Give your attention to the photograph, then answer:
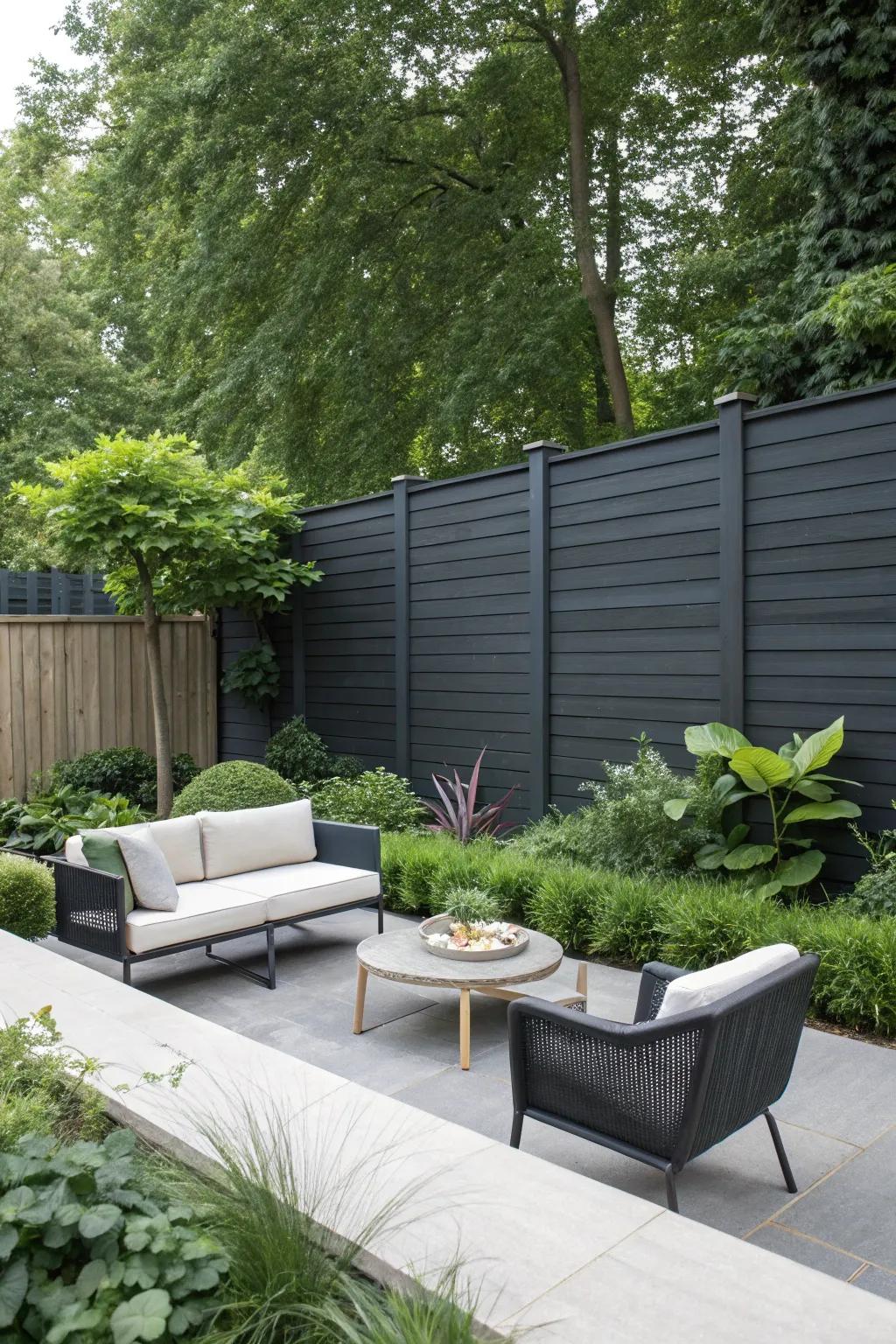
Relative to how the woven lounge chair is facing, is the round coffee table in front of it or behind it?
in front

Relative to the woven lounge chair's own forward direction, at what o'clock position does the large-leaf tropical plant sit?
The large-leaf tropical plant is roughly at 2 o'clock from the woven lounge chair.

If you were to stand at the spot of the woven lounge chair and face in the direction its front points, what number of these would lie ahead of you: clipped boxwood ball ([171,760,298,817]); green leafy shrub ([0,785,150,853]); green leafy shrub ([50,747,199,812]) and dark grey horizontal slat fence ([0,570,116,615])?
4

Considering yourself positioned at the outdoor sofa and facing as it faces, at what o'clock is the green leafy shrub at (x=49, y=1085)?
The green leafy shrub is roughly at 2 o'clock from the outdoor sofa.

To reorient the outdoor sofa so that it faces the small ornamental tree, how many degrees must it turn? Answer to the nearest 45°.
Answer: approximately 135° to its left

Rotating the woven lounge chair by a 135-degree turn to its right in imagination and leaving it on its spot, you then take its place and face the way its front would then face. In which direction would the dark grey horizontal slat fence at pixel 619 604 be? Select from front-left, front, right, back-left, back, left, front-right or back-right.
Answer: left

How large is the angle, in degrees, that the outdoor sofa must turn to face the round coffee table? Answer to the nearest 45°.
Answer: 0° — it already faces it

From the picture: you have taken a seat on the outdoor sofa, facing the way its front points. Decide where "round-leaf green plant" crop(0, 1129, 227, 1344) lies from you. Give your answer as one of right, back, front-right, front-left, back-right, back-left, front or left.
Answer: front-right

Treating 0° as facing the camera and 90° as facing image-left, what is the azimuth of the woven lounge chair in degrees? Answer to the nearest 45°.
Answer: approximately 135°

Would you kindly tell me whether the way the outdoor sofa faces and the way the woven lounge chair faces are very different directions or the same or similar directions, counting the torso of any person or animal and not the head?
very different directions

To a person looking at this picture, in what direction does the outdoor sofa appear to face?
facing the viewer and to the right of the viewer

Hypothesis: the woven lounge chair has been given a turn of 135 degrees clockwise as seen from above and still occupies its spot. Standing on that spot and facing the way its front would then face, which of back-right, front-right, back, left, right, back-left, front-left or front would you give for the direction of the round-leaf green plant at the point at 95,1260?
back-right

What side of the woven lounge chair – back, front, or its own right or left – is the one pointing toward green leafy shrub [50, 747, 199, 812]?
front
